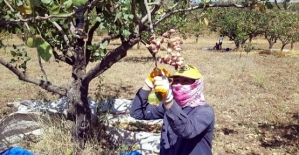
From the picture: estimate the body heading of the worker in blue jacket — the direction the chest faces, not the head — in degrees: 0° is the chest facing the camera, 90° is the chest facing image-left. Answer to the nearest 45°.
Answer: approximately 45°
